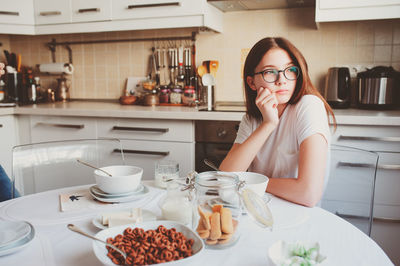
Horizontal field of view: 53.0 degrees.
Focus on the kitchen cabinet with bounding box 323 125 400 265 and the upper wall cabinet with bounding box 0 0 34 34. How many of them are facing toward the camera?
2

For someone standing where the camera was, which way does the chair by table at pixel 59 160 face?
facing the viewer and to the right of the viewer

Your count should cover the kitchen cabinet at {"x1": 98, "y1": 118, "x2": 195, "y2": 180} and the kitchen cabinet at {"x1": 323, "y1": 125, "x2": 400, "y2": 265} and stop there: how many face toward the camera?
2

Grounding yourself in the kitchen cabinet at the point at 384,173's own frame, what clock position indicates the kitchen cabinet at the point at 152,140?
the kitchen cabinet at the point at 152,140 is roughly at 3 o'clock from the kitchen cabinet at the point at 384,173.

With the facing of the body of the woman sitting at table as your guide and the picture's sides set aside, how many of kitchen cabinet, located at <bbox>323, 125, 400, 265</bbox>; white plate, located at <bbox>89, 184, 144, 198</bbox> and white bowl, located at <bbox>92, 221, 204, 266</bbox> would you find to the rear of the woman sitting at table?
1

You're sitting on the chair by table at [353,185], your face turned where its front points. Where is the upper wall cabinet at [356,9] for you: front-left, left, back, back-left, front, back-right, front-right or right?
back-right

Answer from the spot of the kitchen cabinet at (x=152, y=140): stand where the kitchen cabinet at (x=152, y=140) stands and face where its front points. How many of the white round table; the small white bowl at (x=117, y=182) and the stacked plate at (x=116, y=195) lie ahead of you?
3

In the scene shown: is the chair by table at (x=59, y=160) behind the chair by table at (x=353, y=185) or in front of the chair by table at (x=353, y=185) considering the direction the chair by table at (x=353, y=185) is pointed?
in front

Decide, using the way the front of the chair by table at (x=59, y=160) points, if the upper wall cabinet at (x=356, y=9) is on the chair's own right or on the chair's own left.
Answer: on the chair's own left

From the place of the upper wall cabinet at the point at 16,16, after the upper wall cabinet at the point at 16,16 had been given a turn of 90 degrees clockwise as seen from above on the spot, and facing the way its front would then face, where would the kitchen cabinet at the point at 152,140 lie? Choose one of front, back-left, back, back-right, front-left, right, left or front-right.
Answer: back-left

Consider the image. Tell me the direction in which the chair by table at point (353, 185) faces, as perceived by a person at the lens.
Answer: facing the viewer and to the left of the viewer

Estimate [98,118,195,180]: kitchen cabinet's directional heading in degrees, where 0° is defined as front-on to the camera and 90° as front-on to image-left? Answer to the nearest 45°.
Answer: approximately 0°

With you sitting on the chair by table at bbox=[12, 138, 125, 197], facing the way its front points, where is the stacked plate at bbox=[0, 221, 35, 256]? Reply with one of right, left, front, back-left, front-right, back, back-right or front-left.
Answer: front-right

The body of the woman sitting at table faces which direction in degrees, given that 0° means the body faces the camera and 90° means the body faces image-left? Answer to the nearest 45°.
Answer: approximately 45°

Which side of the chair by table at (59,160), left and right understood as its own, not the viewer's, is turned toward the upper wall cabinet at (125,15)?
left

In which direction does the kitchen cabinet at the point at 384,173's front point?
toward the camera

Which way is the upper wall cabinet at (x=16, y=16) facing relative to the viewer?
toward the camera
